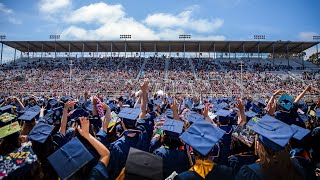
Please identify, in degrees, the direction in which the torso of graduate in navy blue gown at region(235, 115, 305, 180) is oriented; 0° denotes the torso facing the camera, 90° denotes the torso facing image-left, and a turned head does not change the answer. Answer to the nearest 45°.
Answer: approximately 180°

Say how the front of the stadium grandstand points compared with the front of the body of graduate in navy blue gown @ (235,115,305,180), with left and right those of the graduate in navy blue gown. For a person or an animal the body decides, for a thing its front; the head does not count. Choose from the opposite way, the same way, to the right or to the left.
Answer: the opposite way

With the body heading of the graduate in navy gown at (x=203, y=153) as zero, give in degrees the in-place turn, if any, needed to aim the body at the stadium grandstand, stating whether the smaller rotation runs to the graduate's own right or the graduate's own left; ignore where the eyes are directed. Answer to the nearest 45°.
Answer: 0° — they already face it

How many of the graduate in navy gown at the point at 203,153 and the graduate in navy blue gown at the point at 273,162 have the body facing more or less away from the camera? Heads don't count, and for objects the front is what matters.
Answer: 2

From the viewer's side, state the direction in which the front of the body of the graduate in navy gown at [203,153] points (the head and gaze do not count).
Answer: away from the camera

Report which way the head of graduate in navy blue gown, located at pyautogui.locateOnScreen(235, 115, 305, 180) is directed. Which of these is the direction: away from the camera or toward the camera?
away from the camera

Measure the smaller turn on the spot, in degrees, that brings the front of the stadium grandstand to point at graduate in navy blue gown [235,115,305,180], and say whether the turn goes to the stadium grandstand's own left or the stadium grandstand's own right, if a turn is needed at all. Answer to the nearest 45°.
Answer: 0° — it already faces them

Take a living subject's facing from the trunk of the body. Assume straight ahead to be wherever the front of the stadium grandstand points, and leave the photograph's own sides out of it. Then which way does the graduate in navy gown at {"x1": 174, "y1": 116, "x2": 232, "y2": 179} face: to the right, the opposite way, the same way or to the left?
the opposite way
